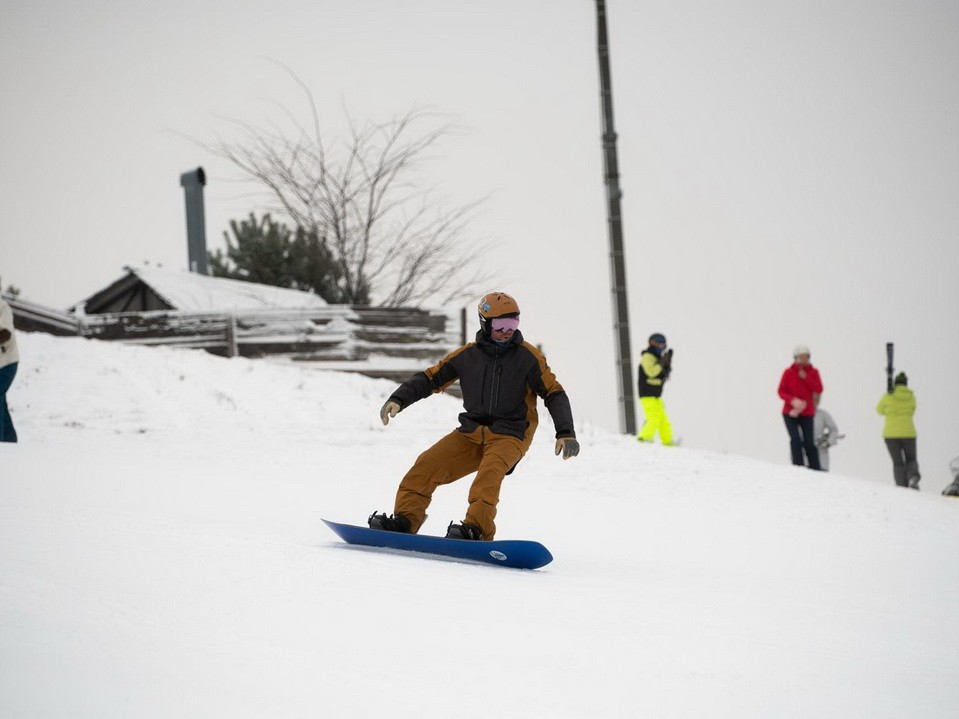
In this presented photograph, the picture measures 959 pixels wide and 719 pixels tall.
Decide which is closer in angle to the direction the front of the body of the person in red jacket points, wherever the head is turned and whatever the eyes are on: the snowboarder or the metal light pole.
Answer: the snowboarder

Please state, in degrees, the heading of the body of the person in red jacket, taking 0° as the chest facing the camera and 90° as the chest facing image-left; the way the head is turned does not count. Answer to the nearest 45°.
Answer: approximately 0°

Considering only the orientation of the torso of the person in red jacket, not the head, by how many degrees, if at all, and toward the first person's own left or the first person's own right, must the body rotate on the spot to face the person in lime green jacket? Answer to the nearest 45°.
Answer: approximately 135° to the first person's own left

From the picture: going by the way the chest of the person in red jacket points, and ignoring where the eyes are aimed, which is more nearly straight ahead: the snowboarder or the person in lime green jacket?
the snowboarder

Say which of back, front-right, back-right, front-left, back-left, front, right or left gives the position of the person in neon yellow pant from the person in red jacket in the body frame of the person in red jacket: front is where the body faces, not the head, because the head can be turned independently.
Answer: right

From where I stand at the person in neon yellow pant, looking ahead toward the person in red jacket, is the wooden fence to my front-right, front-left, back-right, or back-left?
back-left

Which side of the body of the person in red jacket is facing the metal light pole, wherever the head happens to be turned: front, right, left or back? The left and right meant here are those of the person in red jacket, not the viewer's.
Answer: right

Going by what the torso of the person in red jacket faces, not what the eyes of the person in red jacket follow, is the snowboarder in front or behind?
in front
